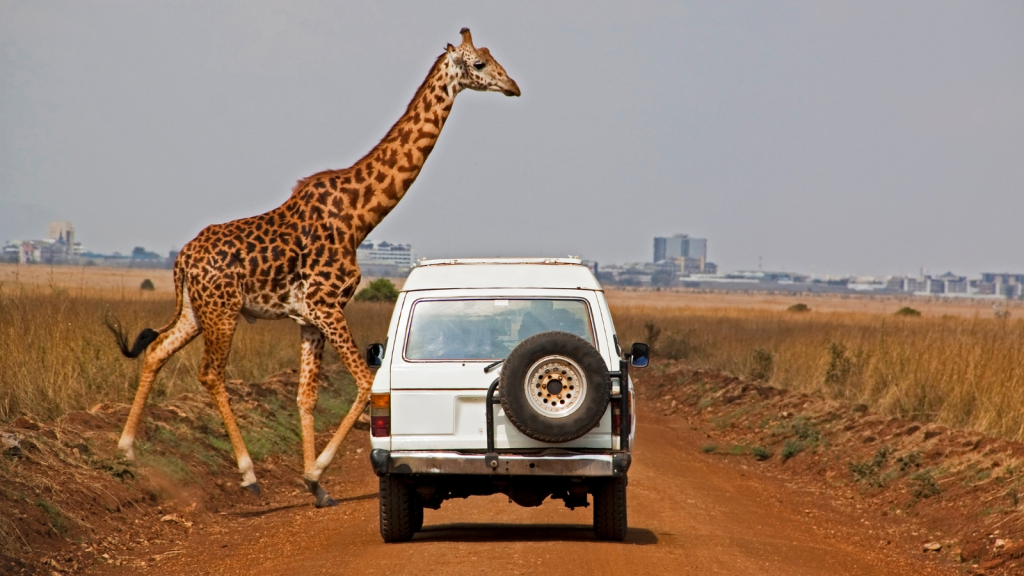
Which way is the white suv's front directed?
away from the camera

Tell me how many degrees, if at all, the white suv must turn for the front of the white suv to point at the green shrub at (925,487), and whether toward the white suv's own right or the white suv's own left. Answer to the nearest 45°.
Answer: approximately 45° to the white suv's own right

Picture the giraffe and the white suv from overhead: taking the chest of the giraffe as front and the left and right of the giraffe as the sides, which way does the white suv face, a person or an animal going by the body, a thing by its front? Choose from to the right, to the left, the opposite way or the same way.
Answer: to the left

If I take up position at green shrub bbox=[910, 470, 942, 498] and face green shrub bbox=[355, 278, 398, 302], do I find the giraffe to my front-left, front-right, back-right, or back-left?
front-left

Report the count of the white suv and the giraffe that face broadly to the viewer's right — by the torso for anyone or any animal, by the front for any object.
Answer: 1

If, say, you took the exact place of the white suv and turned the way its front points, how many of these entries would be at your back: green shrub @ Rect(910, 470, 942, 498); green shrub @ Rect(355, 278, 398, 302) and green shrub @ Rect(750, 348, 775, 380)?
0

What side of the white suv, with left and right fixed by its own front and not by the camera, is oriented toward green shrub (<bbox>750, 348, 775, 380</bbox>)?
front

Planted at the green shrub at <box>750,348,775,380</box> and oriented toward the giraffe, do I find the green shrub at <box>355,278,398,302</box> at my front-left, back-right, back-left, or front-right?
back-right

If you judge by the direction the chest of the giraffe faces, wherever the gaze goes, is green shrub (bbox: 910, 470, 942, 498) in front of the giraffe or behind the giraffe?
in front

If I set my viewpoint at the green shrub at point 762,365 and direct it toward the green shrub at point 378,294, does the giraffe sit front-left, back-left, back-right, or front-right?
back-left

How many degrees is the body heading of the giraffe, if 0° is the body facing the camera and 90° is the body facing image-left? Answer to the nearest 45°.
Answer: approximately 270°

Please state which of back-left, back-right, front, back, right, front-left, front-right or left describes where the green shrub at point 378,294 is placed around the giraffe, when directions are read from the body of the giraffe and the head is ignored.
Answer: left

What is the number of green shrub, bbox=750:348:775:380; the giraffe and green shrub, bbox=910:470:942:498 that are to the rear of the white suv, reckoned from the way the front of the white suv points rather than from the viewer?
0
